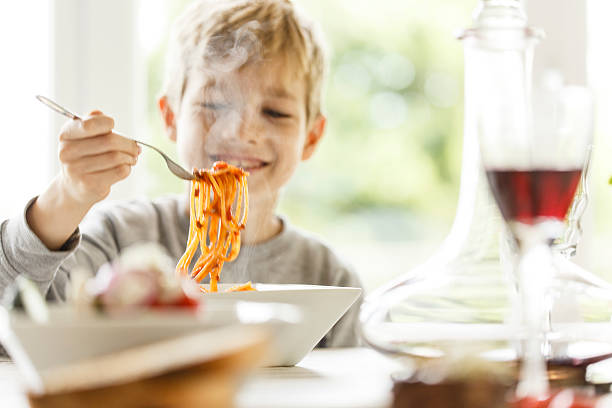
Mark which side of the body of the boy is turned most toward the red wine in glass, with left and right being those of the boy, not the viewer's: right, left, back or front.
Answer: front

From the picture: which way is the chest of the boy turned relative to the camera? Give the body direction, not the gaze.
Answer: toward the camera

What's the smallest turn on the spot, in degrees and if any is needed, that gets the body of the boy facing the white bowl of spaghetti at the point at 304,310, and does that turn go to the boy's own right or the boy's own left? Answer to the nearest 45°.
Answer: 0° — they already face it

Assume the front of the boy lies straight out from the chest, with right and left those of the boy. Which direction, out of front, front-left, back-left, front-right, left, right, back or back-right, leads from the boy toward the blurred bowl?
front

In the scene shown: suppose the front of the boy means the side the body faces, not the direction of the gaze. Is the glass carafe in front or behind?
in front

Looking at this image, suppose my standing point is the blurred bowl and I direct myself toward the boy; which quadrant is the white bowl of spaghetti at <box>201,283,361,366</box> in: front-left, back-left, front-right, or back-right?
front-right
